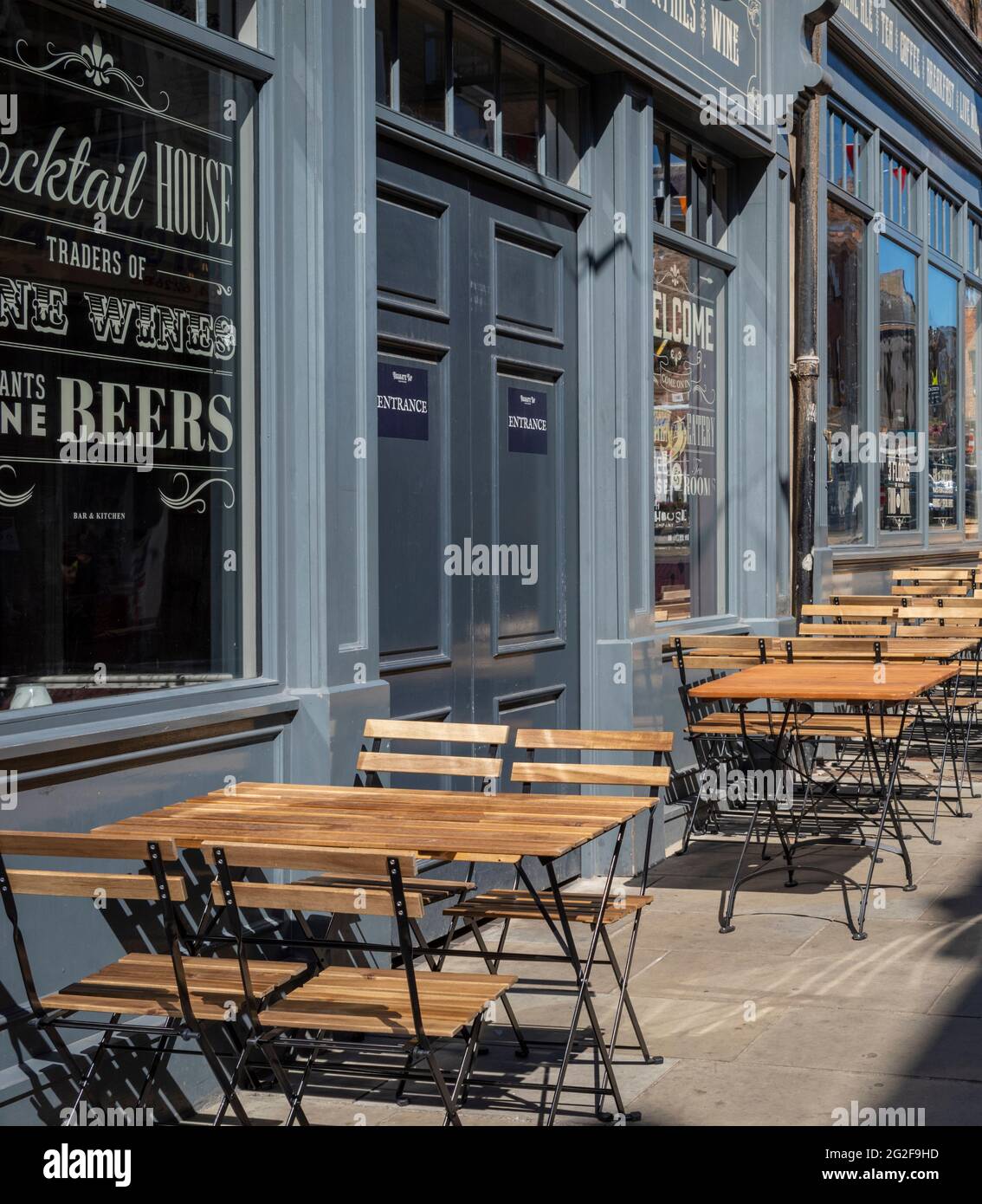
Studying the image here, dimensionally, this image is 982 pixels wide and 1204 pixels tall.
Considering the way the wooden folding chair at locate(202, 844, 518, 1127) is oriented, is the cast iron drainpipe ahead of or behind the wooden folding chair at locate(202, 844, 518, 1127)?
ahead

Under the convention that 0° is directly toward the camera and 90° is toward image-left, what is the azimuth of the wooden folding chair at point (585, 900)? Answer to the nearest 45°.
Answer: approximately 45°

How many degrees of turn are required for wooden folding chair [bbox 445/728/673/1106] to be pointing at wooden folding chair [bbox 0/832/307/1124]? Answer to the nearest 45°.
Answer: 0° — it already faces it

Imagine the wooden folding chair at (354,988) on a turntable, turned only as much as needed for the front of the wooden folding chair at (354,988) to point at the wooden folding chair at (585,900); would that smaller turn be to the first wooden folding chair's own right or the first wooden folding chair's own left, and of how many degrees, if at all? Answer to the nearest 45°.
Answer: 0° — it already faces it

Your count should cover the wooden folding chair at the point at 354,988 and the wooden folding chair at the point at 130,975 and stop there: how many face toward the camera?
0

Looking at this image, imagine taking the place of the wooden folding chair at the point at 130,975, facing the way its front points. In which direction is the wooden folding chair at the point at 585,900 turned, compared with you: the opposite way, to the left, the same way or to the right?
the opposite way

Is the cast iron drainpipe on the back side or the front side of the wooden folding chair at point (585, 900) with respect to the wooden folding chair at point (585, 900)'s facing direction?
on the back side

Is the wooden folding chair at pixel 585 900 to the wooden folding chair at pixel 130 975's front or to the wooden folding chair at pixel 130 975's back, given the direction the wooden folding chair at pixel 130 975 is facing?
to the front

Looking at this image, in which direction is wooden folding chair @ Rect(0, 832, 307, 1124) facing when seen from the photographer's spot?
facing away from the viewer and to the right of the viewer
